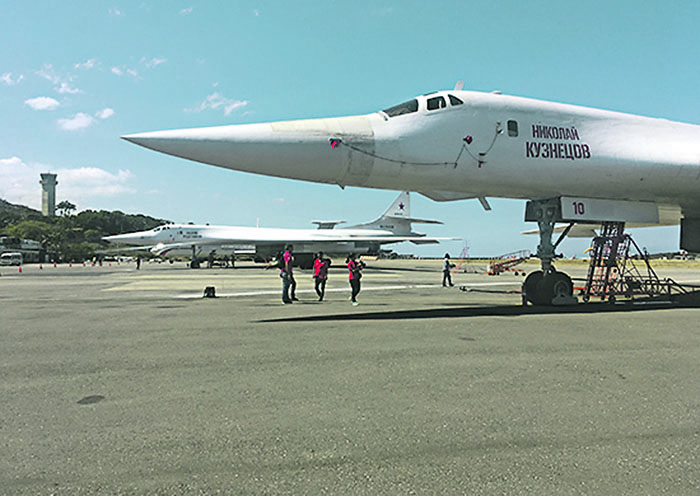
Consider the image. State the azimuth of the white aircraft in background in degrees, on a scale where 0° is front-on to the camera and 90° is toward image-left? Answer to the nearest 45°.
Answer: approximately 90°

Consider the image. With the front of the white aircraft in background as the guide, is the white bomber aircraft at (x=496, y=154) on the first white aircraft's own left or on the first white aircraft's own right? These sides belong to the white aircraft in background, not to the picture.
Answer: on the first white aircraft's own left

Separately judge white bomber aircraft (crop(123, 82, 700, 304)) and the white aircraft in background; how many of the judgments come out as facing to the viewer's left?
2

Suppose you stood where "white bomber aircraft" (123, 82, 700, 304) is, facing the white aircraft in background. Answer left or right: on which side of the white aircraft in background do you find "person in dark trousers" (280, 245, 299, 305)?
left

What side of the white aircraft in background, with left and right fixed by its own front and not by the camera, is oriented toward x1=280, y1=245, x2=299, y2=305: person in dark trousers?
left

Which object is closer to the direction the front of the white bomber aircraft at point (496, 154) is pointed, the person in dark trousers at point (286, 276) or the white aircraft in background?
the person in dark trousers

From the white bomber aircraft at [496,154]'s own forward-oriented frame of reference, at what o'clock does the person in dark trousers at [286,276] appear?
The person in dark trousers is roughly at 1 o'clock from the white bomber aircraft.

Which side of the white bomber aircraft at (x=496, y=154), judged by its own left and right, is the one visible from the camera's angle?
left
